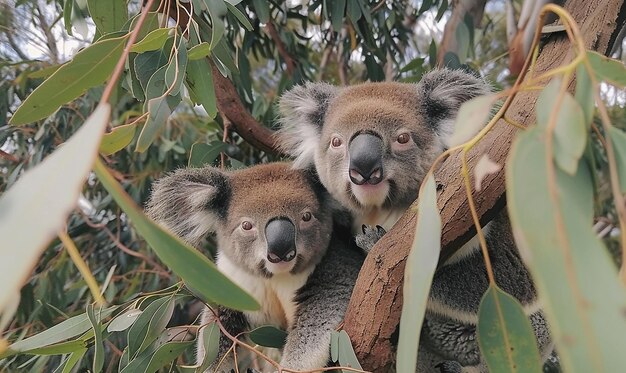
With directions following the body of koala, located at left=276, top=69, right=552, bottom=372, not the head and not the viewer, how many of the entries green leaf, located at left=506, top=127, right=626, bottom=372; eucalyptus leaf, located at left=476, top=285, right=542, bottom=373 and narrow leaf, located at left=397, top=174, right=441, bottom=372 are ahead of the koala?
3

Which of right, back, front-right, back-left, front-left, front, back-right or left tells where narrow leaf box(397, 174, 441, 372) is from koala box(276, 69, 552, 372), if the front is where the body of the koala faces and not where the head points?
front

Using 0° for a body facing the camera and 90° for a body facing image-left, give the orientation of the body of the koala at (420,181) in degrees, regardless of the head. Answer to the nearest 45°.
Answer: approximately 0°

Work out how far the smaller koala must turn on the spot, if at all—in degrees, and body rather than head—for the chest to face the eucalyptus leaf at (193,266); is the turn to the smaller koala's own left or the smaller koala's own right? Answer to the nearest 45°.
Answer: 0° — it already faces it

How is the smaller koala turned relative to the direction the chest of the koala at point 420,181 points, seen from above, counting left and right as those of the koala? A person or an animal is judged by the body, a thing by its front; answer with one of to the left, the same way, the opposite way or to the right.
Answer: the same way

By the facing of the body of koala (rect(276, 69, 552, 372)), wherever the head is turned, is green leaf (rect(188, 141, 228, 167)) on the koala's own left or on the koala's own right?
on the koala's own right

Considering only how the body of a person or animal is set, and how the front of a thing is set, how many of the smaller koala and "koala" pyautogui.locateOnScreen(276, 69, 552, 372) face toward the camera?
2

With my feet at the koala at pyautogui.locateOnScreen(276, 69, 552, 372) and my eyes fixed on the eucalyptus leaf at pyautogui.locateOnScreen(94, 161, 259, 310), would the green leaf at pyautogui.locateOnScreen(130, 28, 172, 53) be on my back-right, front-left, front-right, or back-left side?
front-right

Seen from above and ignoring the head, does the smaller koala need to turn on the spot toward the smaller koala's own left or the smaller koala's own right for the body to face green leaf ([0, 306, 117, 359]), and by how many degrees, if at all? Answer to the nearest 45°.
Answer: approximately 90° to the smaller koala's own right

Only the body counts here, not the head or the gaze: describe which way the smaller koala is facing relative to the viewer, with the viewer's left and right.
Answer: facing the viewer
